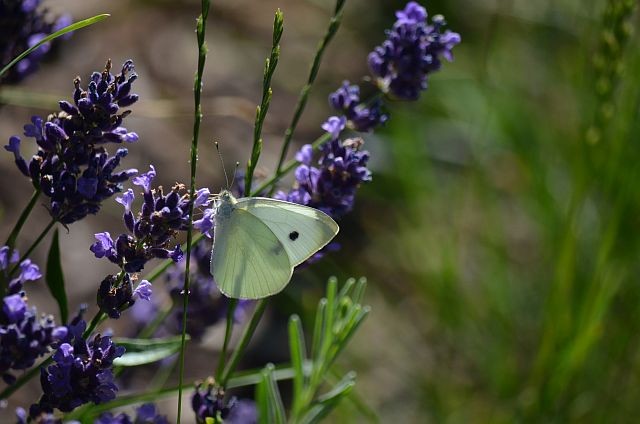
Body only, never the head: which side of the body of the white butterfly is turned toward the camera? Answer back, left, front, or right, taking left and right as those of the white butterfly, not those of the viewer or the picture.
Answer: left
